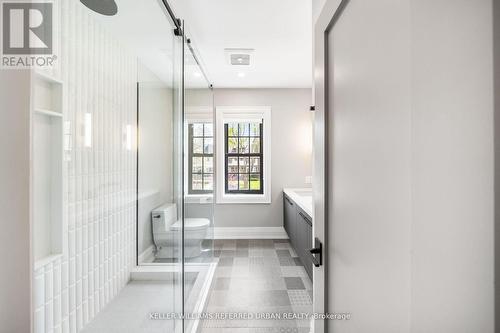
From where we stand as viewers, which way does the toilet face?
facing to the right of the viewer

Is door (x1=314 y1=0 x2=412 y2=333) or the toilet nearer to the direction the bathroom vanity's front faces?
the toilet

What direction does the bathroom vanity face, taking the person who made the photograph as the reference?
facing to the left of the viewer

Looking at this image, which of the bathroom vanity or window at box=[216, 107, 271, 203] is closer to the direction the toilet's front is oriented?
the bathroom vanity

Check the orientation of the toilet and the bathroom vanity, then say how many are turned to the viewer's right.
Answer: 1

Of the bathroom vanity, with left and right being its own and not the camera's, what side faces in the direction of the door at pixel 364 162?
left

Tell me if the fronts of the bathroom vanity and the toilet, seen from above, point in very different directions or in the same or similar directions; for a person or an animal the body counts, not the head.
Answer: very different directions
